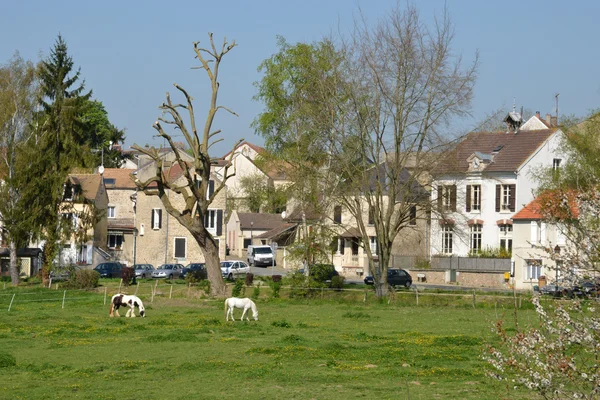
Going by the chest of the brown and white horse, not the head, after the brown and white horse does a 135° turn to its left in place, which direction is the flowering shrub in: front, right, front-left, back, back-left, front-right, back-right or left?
back-left

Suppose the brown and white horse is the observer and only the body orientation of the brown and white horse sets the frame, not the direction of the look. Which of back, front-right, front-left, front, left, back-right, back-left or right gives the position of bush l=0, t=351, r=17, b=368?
right

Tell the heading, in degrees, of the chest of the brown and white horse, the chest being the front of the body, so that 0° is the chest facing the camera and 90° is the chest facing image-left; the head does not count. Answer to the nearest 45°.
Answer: approximately 270°
